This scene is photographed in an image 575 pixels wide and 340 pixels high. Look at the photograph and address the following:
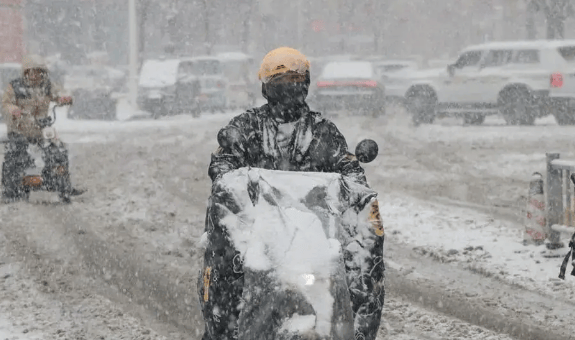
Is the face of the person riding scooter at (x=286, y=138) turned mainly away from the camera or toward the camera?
toward the camera

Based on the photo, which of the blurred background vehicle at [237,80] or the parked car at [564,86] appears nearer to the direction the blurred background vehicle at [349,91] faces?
the blurred background vehicle

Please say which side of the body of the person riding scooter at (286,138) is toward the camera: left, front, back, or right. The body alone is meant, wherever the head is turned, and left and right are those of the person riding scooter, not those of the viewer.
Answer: front

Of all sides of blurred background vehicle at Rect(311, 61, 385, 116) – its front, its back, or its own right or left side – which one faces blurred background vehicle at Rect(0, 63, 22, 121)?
left

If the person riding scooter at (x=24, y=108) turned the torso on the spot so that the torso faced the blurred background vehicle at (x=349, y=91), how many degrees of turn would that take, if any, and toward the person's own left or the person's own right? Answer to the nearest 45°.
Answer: approximately 90° to the person's own left

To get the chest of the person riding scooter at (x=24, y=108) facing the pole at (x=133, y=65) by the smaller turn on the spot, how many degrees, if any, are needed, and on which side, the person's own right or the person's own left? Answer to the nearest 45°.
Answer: approximately 135° to the person's own left

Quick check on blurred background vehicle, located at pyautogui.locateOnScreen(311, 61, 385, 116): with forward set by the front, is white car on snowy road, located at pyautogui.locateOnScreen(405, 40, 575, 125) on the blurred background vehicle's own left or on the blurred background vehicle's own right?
on the blurred background vehicle's own right

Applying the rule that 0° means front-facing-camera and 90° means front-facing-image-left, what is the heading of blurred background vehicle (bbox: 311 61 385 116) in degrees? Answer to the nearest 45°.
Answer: approximately 180°

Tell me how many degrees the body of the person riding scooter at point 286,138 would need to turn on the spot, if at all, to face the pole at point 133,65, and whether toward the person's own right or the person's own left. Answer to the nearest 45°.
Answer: approximately 180°

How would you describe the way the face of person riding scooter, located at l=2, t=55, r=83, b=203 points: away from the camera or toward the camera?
toward the camera

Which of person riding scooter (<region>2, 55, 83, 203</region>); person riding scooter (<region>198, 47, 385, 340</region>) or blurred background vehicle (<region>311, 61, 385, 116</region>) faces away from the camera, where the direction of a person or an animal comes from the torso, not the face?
the blurred background vehicle

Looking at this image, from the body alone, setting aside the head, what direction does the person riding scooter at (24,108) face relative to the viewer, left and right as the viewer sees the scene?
facing the viewer and to the right of the viewer

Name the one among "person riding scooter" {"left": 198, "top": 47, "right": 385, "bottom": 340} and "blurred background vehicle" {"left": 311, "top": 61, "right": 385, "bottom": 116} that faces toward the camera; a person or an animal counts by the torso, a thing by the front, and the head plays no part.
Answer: the person riding scooter

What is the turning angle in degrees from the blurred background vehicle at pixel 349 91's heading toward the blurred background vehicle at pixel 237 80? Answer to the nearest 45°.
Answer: approximately 45° to its left

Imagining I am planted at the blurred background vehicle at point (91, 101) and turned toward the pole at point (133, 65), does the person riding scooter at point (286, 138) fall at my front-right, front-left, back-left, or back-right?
back-right

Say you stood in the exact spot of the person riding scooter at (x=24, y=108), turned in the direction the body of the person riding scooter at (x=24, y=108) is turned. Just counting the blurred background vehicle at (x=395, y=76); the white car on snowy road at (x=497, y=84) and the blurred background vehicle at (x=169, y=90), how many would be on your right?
0

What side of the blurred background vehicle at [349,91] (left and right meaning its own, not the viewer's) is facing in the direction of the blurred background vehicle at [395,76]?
front
